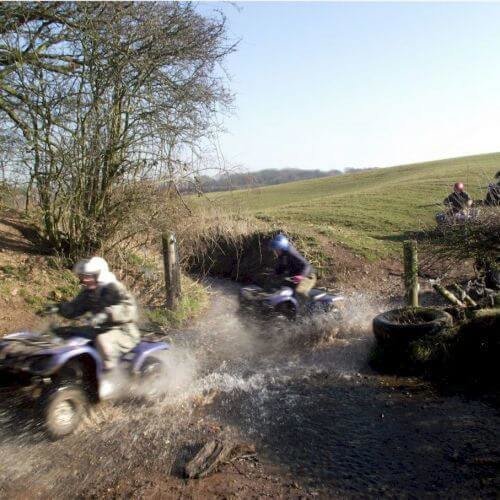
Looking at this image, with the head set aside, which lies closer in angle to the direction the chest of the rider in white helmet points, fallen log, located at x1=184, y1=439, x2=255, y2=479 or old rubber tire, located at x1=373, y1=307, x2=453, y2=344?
the fallen log

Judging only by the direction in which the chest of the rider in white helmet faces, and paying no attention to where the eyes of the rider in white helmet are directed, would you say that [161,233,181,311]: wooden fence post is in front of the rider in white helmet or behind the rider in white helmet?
behind

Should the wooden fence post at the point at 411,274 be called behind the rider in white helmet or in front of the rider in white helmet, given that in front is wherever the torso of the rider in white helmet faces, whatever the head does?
behind

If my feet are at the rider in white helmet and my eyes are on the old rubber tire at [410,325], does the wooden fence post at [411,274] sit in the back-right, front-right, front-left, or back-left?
front-left

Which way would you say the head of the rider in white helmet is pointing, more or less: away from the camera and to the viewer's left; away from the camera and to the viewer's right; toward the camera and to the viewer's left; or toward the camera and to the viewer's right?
toward the camera and to the viewer's left

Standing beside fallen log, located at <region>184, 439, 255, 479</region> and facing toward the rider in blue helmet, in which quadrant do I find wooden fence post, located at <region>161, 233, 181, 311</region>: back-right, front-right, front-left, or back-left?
front-left

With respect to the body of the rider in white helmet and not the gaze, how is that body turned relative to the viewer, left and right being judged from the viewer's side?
facing the viewer and to the left of the viewer

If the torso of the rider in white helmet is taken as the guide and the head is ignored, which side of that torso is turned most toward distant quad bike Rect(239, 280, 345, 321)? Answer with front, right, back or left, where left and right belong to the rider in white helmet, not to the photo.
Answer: back

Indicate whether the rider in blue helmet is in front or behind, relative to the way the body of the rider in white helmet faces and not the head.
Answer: behind

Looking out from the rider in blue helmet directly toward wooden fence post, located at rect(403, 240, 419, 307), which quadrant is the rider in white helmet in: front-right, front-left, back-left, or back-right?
back-right

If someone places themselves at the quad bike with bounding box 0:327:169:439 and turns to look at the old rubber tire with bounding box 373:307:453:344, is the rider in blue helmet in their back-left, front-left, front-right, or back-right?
front-left

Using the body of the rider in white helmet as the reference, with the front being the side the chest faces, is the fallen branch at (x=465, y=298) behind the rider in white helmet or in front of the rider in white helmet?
behind
